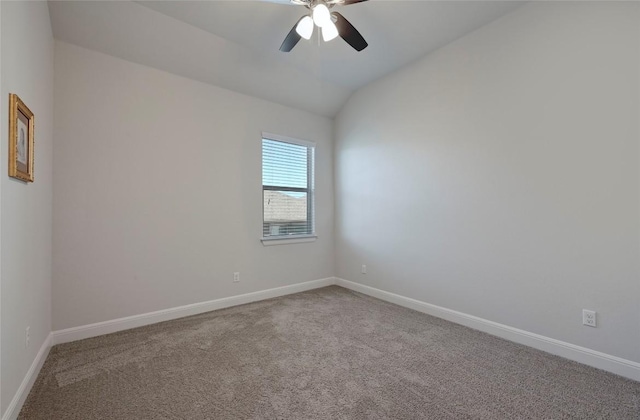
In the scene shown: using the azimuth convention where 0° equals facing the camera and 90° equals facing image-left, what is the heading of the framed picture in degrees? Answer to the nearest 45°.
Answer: approximately 270°

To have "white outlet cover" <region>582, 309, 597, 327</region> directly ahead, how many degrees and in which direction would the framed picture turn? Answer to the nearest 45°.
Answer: approximately 45° to its right
